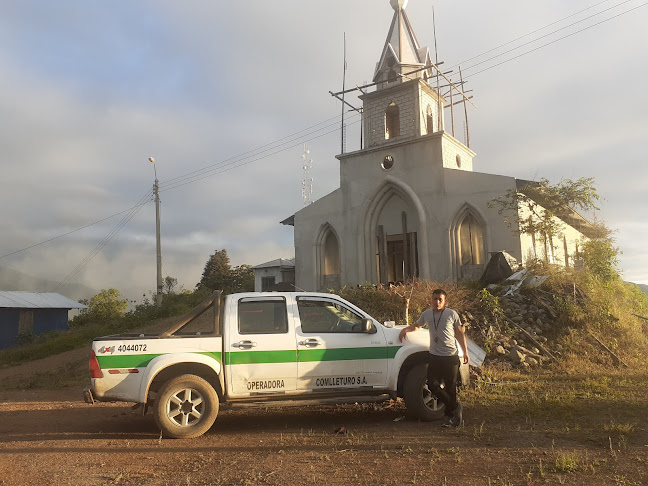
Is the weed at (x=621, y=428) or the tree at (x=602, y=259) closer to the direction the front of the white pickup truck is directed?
the weed

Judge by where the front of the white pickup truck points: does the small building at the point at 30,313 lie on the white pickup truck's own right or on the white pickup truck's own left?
on the white pickup truck's own left

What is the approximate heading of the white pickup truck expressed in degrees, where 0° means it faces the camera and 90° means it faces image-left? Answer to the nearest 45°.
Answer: approximately 270°

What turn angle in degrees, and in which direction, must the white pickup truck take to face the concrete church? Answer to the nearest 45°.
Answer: approximately 90° to its left

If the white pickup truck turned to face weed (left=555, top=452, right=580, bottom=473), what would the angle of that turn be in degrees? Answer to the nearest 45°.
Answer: approximately 45° to its right

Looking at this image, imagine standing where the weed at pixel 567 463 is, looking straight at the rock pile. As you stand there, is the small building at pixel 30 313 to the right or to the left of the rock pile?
left

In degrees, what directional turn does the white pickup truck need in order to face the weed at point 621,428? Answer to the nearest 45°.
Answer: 0° — it already faces it

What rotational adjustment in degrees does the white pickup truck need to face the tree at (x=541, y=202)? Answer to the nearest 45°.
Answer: approximately 45° to its left

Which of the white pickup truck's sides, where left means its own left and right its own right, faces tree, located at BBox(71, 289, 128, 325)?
left

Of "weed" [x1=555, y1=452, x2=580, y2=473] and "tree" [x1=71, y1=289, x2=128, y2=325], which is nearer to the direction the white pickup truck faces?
the weed

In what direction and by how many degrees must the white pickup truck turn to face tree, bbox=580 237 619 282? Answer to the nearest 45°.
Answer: approximately 45° to its left

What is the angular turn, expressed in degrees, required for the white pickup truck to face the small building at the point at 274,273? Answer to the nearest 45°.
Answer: approximately 90° to its left
